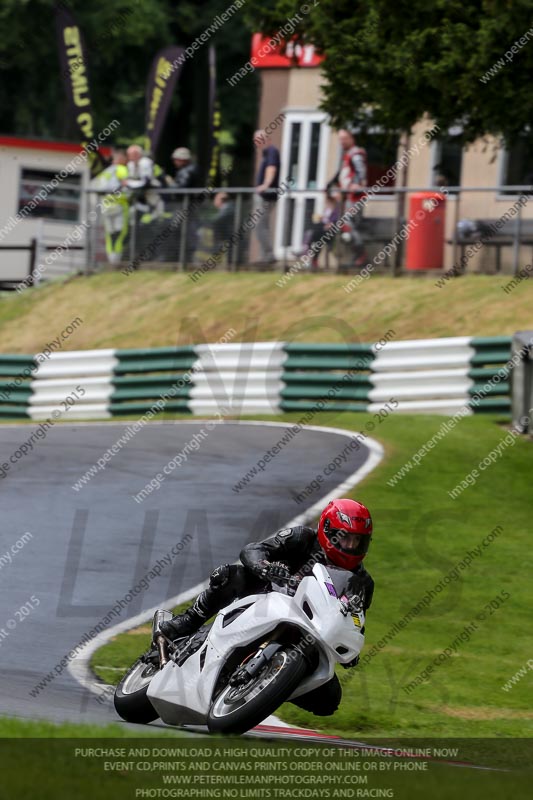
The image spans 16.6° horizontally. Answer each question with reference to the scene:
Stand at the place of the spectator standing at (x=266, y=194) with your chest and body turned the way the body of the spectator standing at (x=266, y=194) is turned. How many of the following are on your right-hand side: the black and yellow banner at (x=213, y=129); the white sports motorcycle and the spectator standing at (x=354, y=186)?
1

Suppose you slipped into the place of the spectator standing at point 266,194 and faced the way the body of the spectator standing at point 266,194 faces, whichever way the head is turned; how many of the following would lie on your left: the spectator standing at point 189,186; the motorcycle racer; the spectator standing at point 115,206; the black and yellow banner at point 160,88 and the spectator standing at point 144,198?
1

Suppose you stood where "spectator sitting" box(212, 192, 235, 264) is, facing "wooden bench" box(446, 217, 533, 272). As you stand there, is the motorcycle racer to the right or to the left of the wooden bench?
right

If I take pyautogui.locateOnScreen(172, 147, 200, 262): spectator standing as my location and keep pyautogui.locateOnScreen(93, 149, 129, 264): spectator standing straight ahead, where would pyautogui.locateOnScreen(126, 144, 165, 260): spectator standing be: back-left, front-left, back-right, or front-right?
front-left

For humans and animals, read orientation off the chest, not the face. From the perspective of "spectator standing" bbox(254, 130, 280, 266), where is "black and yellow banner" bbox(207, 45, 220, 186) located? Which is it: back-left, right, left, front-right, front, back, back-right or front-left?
right

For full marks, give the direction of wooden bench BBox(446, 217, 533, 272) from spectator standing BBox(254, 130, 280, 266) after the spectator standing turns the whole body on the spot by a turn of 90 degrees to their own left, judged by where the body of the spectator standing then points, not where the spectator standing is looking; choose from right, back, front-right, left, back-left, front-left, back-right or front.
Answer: front-left

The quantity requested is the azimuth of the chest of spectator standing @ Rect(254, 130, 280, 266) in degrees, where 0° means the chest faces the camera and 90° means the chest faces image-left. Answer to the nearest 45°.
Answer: approximately 90°

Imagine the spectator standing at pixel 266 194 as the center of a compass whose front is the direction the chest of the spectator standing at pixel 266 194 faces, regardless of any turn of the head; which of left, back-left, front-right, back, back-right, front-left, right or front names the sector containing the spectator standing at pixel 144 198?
front-right

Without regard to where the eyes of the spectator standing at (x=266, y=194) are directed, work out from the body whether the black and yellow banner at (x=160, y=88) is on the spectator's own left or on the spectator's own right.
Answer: on the spectator's own right

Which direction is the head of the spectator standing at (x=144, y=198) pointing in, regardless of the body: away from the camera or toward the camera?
toward the camera

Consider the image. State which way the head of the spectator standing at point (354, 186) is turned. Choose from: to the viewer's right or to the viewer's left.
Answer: to the viewer's left

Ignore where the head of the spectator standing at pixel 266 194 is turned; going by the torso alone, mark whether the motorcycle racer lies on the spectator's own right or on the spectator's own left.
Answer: on the spectator's own left

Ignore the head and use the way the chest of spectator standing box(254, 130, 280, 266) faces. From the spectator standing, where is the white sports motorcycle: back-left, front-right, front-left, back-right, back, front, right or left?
left

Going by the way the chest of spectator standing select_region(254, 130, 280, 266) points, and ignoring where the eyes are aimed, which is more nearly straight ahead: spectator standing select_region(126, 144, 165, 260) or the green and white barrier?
the spectator standing
